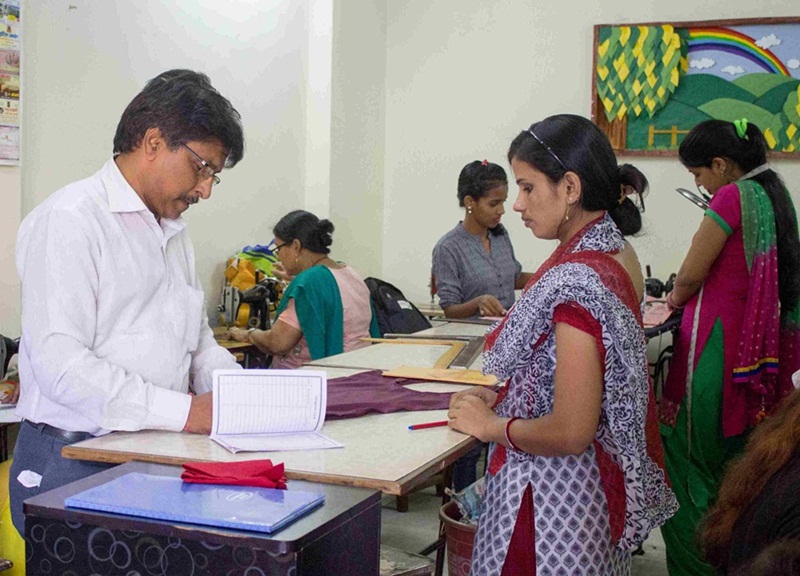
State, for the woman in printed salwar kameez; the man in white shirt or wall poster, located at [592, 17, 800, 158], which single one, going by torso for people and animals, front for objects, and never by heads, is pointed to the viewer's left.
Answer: the woman in printed salwar kameez

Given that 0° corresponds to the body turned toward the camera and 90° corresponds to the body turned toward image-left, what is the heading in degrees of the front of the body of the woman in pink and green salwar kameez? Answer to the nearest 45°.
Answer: approximately 135°

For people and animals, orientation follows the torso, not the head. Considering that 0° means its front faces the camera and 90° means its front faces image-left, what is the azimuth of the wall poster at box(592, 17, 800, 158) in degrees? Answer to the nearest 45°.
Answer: approximately 0°

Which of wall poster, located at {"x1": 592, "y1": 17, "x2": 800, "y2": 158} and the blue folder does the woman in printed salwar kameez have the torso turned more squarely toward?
the blue folder

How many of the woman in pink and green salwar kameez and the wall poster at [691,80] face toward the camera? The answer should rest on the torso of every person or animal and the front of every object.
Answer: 1

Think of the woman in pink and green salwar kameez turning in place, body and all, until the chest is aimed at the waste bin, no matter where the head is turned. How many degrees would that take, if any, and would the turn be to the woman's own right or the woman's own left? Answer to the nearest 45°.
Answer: approximately 90° to the woman's own left

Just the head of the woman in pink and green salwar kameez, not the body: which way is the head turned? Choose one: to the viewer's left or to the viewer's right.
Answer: to the viewer's left

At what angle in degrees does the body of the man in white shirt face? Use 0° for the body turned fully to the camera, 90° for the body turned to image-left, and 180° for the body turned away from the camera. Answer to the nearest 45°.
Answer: approximately 315°

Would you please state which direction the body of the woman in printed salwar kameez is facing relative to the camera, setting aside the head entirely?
to the viewer's left

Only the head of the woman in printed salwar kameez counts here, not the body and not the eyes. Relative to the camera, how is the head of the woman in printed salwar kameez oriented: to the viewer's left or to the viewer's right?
to the viewer's left

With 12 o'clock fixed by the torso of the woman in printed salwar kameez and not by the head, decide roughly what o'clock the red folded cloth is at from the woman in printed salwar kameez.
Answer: The red folded cloth is roughly at 11 o'clock from the woman in printed salwar kameez.
